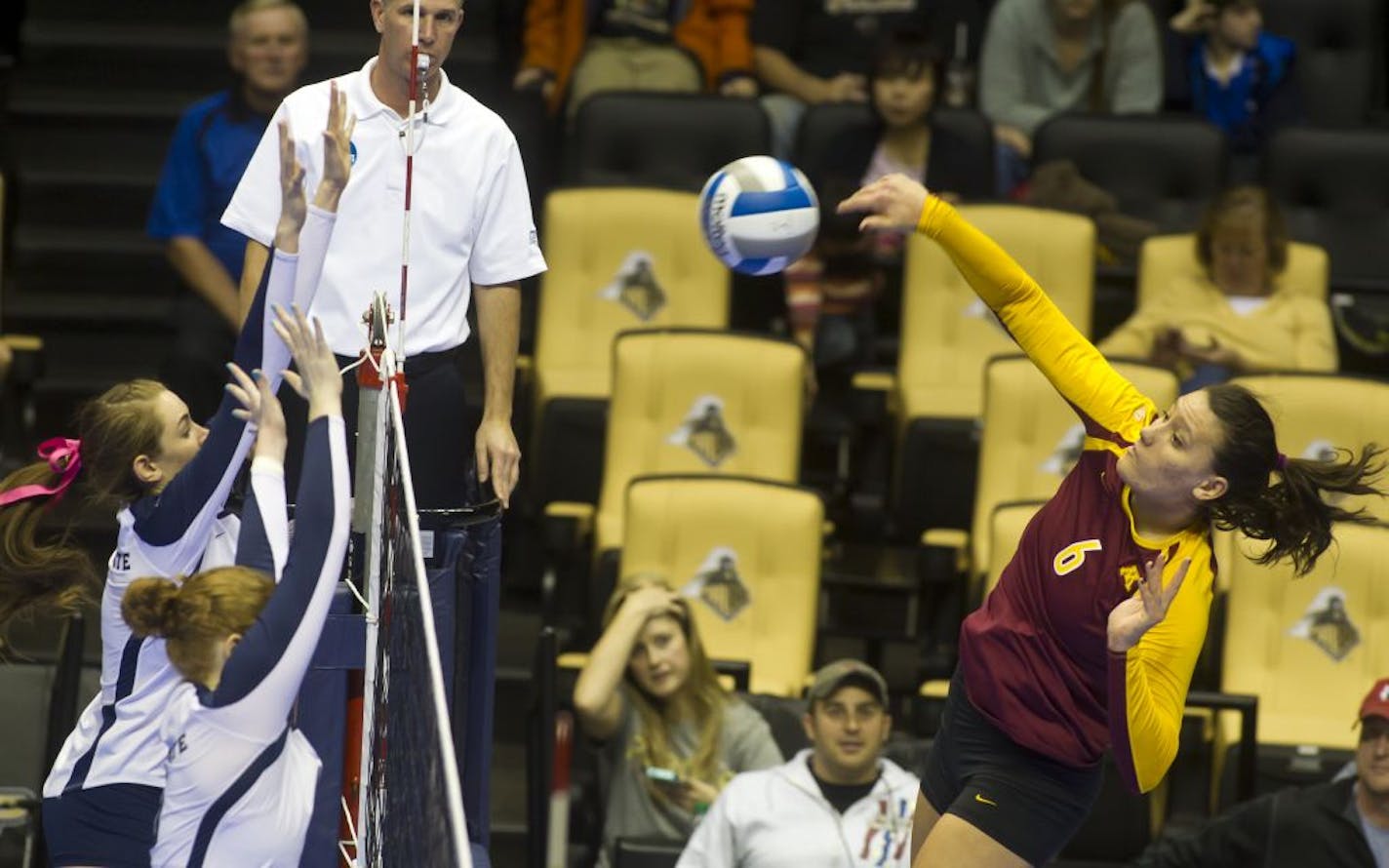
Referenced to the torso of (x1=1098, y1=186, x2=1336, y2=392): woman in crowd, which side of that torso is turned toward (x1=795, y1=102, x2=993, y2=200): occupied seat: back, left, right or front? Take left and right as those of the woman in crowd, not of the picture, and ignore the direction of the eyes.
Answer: right

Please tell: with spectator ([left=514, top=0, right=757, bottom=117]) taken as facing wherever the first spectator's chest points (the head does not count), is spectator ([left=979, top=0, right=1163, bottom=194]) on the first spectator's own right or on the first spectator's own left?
on the first spectator's own left

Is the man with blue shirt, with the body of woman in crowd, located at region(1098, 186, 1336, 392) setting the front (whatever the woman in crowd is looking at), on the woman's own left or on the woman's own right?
on the woman's own right

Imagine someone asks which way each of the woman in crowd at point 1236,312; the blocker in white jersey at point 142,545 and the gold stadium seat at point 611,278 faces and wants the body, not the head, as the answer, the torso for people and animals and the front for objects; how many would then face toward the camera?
2

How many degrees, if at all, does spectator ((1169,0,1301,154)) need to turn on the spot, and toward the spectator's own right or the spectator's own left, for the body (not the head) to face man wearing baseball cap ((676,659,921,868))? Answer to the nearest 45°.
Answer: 0° — they already face them

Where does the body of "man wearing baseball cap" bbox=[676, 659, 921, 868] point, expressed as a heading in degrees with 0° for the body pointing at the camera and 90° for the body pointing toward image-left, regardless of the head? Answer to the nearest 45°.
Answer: approximately 0°

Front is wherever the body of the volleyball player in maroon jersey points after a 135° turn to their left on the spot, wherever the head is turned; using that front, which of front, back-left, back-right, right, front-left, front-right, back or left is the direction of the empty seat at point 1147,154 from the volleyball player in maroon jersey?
left
